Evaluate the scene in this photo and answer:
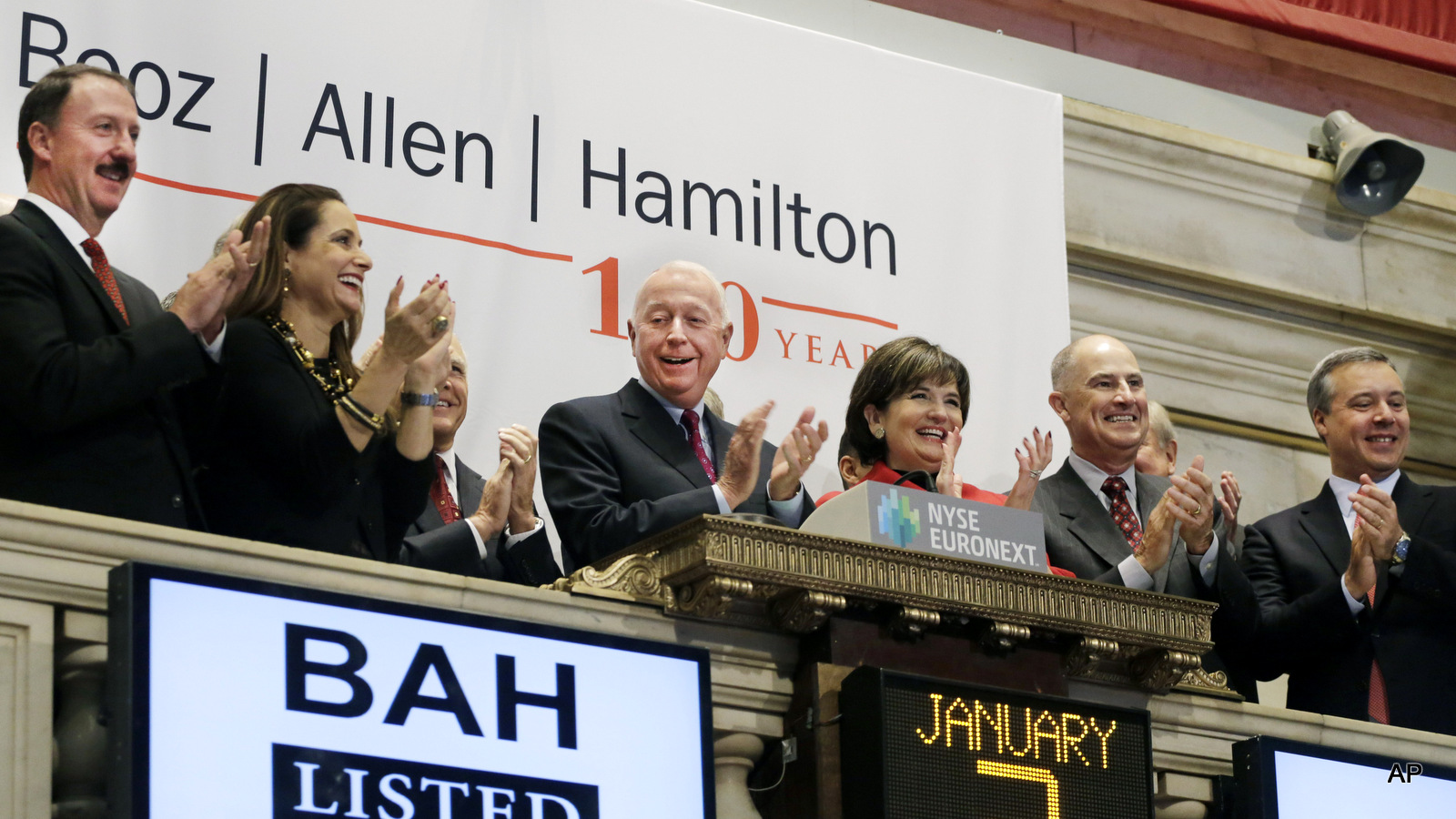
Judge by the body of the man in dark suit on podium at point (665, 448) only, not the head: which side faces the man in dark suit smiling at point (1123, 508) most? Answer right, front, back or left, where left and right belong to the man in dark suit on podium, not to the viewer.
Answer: left

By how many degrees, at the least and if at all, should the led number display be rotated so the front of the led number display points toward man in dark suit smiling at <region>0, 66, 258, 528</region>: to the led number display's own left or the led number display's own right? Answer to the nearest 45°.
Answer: approximately 135° to the led number display's own right

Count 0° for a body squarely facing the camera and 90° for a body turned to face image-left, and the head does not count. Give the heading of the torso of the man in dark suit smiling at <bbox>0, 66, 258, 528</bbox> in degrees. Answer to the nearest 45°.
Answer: approximately 315°

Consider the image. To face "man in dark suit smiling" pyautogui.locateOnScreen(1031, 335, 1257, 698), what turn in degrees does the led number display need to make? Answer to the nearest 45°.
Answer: approximately 135° to its left

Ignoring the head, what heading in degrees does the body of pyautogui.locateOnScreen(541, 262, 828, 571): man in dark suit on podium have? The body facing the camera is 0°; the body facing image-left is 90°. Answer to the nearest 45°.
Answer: approximately 315°
